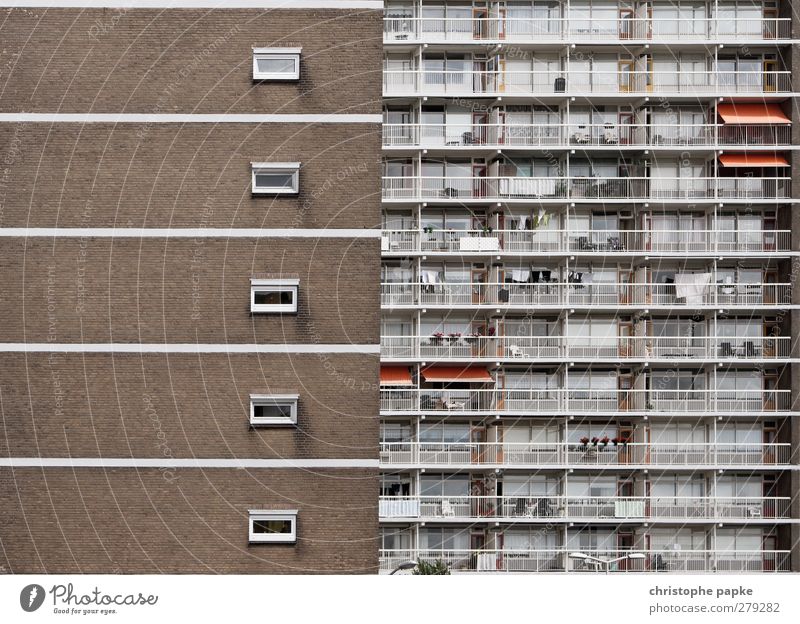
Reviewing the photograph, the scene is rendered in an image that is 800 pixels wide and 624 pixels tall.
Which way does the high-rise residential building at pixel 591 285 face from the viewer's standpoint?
toward the camera
